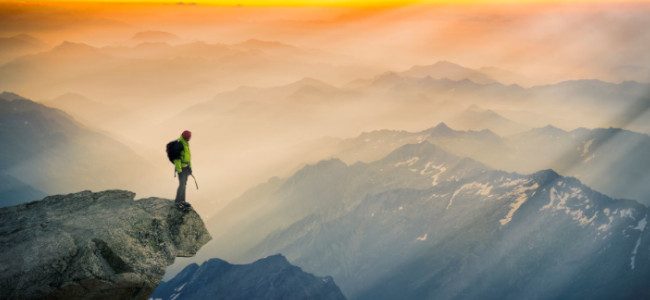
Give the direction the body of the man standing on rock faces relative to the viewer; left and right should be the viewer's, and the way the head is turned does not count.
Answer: facing to the right of the viewer
